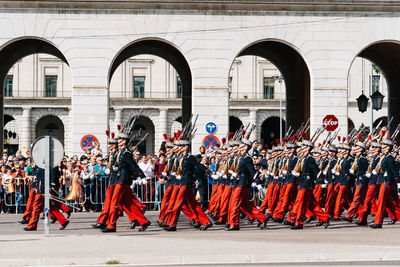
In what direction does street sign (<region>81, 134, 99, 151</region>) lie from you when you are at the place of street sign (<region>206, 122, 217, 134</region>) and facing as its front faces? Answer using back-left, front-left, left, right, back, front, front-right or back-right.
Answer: right

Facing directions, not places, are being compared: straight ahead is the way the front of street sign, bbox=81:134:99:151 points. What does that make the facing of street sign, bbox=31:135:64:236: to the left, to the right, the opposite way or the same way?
the opposite way

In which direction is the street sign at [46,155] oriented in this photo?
away from the camera

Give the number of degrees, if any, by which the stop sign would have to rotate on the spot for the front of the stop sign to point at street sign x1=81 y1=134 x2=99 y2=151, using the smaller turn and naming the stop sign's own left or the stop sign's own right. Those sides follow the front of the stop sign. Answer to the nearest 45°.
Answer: approximately 90° to the stop sign's own right

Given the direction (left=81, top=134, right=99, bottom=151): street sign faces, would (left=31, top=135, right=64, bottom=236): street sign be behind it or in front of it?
in front

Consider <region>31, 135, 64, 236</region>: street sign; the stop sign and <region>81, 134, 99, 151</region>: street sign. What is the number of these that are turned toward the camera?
2

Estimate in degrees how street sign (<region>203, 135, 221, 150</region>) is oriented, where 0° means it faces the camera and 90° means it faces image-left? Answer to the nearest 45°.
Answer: approximately 0°

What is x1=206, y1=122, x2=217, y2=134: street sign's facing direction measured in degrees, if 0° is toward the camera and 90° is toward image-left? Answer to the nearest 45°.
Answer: approximately 0°

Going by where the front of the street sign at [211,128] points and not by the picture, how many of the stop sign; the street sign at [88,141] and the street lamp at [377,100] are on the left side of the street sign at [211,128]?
2

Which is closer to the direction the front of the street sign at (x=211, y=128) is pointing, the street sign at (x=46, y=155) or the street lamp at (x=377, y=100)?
the street sign

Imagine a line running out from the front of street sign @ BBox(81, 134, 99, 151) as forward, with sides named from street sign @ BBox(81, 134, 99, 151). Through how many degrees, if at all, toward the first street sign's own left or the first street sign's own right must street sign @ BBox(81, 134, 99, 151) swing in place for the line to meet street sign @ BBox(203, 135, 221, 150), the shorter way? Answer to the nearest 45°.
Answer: approximately 90° to the first street sign's own left
